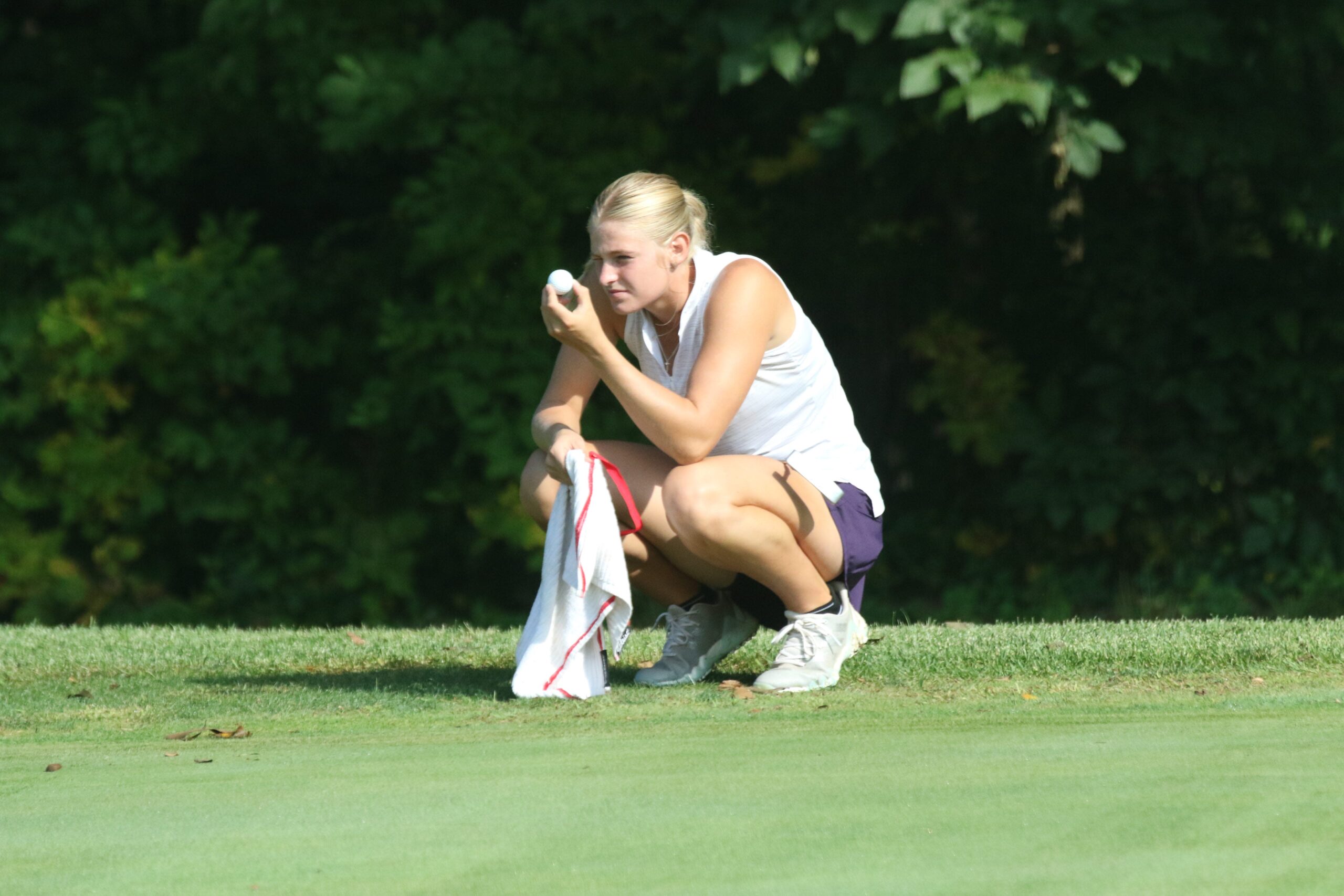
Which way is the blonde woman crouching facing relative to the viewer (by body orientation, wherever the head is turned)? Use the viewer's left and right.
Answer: facing the viewer and to the left of the viewer

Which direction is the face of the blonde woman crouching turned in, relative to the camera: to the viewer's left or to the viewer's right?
to the viewer's left

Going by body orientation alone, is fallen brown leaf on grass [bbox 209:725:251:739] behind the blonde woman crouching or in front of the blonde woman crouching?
in front
